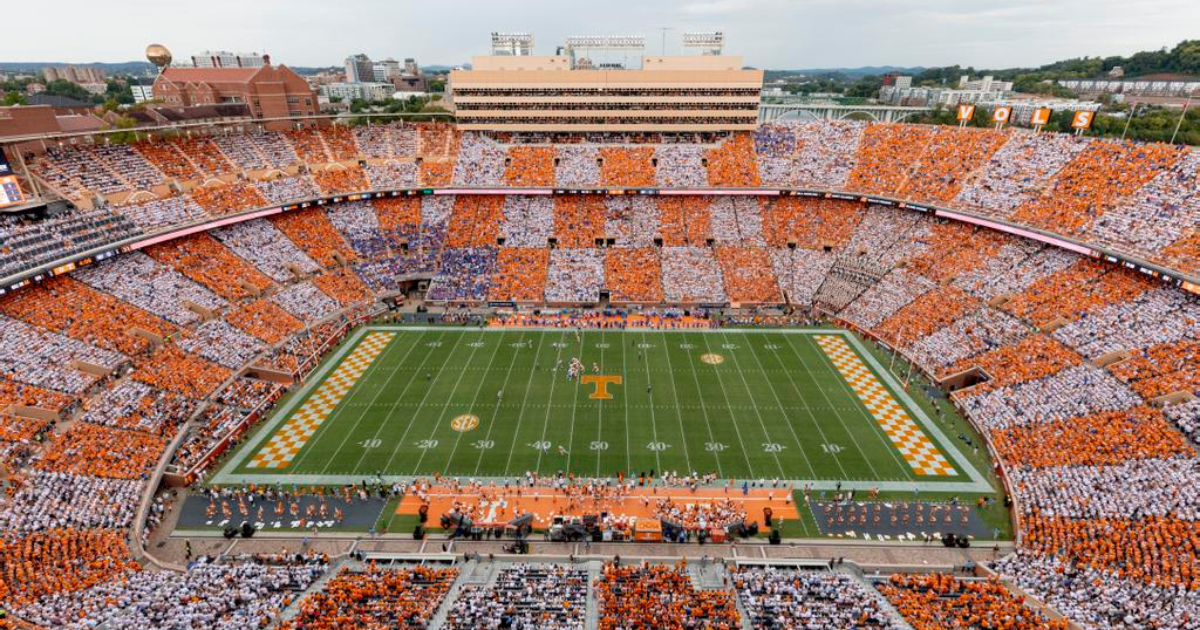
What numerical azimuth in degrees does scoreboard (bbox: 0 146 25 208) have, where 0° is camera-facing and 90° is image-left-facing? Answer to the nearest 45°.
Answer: approximately 315°
